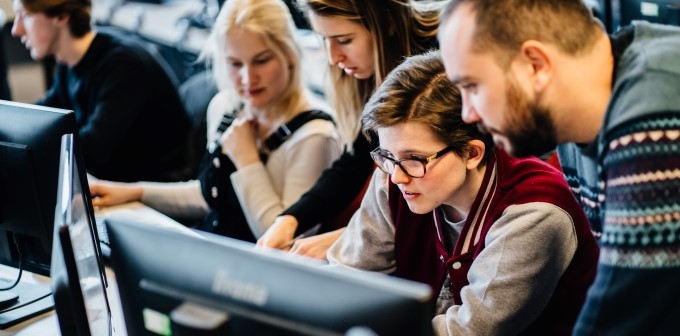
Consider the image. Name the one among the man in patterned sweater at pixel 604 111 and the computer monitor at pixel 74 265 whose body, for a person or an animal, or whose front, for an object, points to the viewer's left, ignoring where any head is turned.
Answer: the man in patterned sweater

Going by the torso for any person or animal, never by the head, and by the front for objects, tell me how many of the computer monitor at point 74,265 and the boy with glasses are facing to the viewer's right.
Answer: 1

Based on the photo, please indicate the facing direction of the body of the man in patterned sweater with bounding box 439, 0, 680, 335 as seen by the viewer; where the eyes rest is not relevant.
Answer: to the viewer's left

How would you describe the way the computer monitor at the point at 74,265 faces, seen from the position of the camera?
facing to the right of the viewer

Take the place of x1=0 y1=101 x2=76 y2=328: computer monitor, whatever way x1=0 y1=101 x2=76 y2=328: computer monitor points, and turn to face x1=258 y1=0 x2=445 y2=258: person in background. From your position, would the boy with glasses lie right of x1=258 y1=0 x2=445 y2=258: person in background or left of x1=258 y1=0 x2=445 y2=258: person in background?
right

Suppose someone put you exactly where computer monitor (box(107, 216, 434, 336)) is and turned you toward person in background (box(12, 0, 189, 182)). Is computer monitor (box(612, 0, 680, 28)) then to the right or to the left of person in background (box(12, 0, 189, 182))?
right

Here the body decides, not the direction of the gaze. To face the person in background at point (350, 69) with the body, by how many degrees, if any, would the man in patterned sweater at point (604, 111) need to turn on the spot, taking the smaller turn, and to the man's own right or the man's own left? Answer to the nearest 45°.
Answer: approximately 45° to the man's own right

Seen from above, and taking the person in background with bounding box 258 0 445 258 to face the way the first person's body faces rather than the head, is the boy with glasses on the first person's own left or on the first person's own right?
on the first person's own left

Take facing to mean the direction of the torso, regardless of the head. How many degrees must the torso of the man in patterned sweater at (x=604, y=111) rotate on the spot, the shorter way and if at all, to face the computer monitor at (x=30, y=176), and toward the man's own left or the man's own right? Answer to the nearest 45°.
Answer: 0° — they already face it
